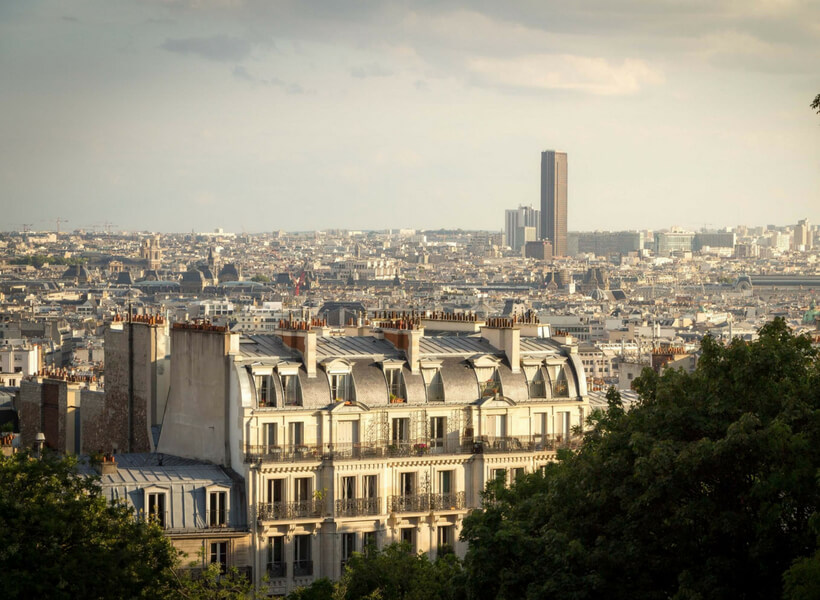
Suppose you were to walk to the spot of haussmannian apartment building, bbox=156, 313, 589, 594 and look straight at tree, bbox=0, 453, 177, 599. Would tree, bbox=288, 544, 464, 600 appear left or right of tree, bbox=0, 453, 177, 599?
left

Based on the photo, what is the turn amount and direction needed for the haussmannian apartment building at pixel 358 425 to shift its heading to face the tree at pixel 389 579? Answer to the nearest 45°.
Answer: approximately 45° to its right

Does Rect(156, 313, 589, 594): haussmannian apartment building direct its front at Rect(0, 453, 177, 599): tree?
no
